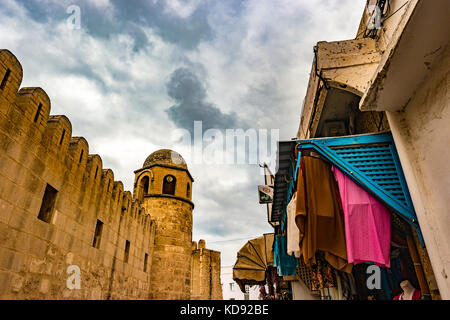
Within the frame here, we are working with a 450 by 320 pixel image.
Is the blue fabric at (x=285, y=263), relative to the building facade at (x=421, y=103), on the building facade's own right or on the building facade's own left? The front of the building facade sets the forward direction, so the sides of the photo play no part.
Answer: on the building facade's own right

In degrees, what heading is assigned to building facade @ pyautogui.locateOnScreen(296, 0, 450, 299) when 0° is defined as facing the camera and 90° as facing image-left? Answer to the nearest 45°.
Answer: approximately 90°

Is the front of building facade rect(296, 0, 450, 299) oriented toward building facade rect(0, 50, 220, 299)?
yes

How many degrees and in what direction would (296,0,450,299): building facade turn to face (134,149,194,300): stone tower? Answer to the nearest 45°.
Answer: approximately 45° to its right

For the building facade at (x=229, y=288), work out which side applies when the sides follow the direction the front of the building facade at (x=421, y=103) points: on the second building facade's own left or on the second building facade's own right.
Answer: on the second building facade's own right

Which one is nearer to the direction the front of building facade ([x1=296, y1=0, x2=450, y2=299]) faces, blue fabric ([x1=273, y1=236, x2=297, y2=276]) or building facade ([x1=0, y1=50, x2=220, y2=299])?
the building facade
